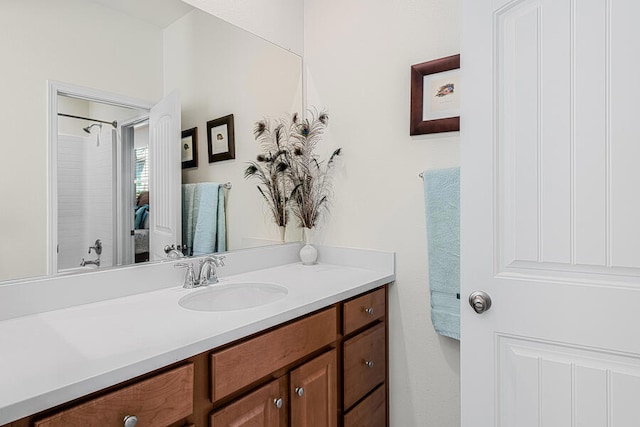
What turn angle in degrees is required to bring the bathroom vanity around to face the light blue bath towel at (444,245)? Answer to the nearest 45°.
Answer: approximately 45° to its left

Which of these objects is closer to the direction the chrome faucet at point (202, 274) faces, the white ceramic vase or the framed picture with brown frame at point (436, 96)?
the framed picture with brown frame

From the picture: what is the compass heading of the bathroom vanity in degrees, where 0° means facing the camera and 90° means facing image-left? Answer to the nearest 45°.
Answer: approximately 315°

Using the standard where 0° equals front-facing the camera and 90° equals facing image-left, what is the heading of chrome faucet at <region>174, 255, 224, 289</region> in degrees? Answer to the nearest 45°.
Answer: approximately 315°

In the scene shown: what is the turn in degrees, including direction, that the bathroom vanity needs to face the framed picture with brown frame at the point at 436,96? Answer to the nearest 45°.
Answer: approximately 45° to its left

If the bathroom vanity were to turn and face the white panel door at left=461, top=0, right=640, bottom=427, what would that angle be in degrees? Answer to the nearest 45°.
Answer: approximately 45° to its left

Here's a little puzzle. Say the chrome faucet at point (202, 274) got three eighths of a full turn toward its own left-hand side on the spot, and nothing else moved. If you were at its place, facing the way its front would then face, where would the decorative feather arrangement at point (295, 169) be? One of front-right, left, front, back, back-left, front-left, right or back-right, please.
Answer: front-right
